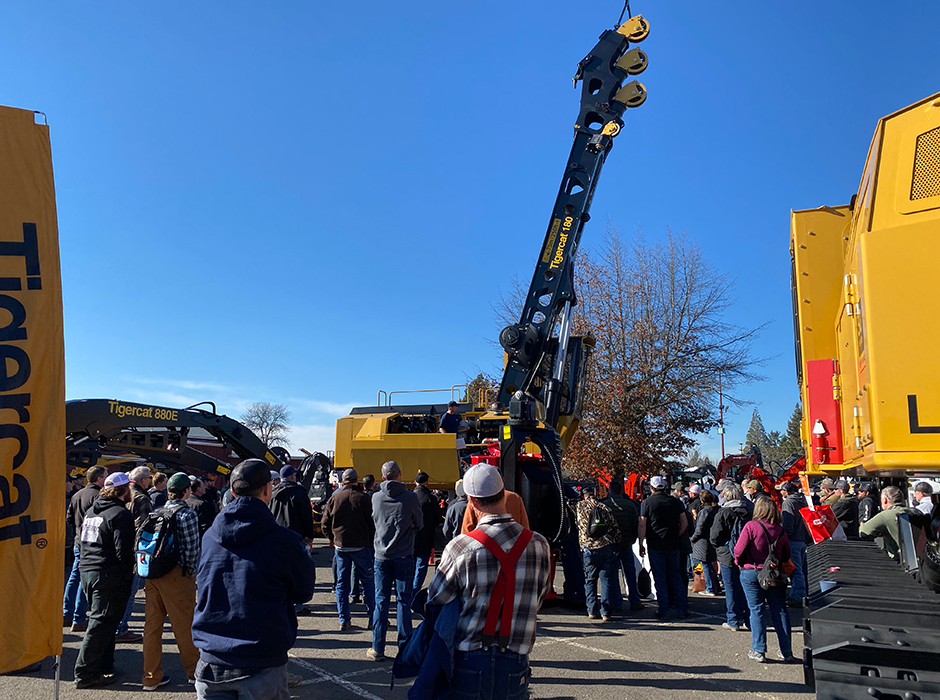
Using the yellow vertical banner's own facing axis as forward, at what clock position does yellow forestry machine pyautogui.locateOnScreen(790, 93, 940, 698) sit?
The yellow forestry machine is roughly at 10 o'clock from the yellow vertical banner.

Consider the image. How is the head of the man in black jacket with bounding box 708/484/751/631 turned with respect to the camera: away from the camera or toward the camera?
away from the camera

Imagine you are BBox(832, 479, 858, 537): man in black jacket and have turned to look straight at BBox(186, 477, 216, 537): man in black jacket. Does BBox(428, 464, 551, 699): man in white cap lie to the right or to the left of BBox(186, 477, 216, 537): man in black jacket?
left

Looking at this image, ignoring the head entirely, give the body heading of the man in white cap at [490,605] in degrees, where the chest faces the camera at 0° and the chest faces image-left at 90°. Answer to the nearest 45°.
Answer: approximately 180°

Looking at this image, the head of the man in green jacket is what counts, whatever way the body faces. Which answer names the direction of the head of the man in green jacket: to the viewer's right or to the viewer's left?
to the viewer's left

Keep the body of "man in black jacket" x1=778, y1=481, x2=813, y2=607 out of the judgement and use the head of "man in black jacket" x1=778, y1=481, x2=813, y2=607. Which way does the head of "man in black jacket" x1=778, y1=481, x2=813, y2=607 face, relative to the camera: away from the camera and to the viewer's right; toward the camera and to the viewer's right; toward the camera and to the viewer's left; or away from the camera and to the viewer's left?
away from the camera and to the viewer's left

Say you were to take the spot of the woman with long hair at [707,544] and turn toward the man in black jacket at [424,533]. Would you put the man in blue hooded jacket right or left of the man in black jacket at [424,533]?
left

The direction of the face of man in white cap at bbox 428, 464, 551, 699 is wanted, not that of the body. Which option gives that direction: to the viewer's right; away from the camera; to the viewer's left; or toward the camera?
away from the camera
